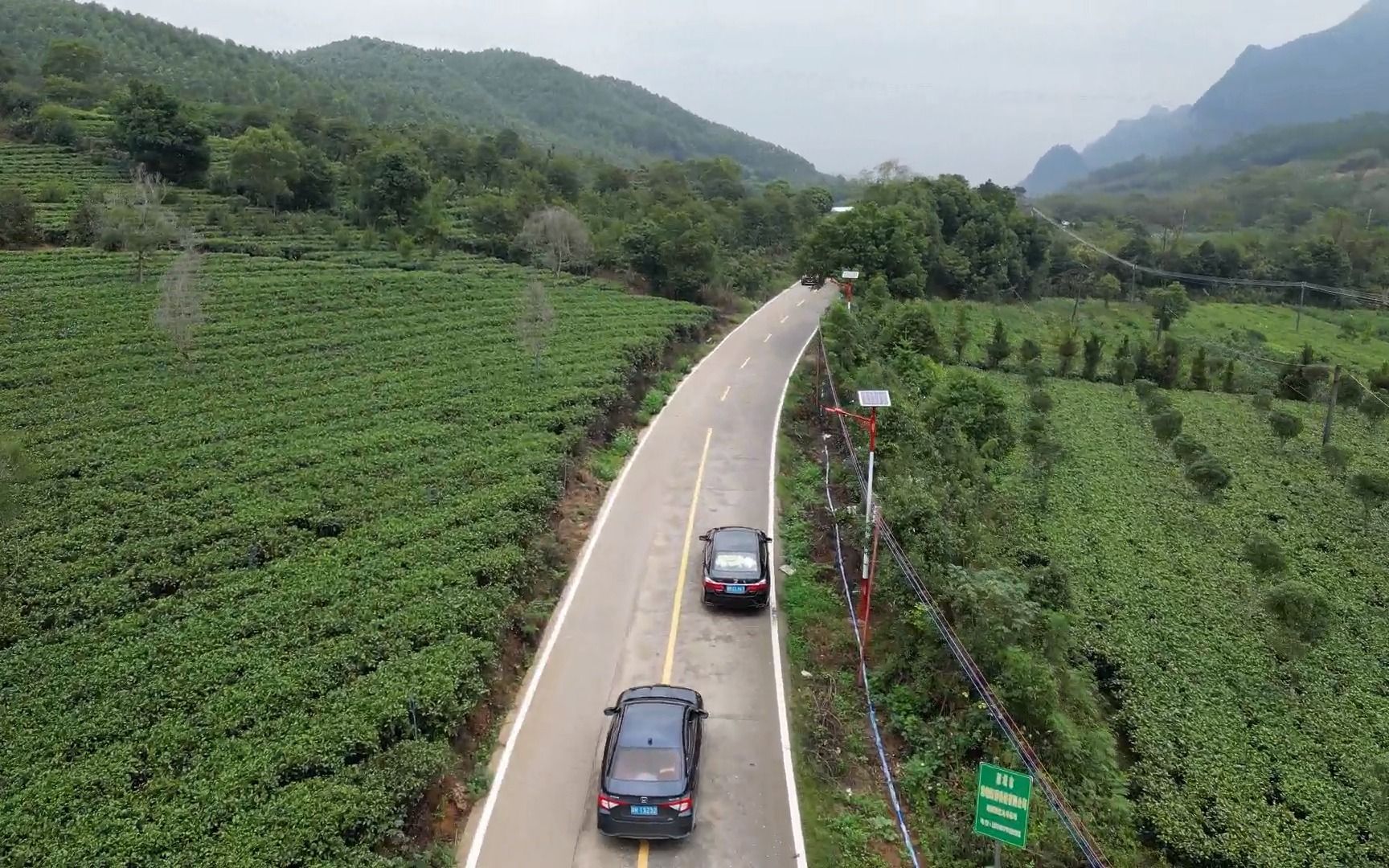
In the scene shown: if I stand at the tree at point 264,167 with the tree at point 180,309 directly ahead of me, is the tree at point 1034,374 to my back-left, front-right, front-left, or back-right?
front-left

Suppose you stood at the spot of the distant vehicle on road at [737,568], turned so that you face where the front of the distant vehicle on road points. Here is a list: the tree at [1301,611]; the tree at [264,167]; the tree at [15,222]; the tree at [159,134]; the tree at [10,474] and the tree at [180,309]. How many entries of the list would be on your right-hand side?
1

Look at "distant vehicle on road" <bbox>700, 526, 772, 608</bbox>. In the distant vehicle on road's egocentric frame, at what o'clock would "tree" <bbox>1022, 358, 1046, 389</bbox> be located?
The tree is roughly at 1 o'clock from the distant vehicle on road.

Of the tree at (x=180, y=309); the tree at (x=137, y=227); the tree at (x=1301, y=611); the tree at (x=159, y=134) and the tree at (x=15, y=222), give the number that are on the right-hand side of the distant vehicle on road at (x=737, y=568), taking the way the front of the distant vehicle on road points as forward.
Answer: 1

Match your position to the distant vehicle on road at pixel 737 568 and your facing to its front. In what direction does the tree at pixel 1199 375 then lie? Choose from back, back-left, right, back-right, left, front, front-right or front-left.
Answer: front-right

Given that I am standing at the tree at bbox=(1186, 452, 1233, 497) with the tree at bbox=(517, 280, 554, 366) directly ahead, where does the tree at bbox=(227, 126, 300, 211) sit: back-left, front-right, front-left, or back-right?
front-right

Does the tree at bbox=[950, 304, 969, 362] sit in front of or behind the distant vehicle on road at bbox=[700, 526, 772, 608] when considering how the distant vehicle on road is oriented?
in front

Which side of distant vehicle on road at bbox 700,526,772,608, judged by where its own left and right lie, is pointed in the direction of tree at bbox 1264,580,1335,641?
right

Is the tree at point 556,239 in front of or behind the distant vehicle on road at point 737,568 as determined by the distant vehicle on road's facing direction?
in front

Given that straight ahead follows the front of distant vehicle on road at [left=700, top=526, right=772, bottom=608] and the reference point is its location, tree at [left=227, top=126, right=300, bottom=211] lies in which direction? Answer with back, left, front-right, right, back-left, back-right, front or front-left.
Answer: front-left

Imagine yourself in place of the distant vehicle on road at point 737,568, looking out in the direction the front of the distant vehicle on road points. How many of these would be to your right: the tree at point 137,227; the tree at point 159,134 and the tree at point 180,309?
0

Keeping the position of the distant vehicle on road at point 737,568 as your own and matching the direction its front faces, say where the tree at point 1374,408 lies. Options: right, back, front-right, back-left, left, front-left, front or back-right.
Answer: front-right

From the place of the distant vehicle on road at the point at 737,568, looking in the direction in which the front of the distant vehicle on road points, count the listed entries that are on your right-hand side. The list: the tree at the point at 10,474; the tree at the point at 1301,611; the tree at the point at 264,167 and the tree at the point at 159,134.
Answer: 1
